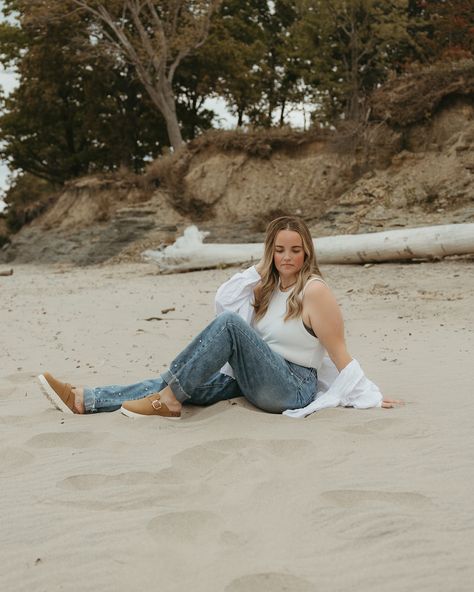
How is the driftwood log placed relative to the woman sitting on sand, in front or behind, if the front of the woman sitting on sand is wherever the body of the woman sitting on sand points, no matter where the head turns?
behind

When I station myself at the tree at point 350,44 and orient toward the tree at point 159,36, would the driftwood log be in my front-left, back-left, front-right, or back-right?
front-left

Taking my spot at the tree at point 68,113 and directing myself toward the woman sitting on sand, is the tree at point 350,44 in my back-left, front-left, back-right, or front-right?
front-left

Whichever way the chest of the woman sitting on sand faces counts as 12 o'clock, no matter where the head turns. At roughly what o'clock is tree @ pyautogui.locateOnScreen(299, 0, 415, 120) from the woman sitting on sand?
The tree is roughly at 5 o'clock from the woman sitting on sand.

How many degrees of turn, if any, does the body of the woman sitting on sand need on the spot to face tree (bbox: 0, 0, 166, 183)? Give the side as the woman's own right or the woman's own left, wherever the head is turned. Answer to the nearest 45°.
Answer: approximately 135° to the woman's own right

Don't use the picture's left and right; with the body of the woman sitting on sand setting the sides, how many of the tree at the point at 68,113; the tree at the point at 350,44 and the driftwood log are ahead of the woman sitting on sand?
0

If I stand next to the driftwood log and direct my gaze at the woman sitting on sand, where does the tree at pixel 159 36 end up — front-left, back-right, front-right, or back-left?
back-right

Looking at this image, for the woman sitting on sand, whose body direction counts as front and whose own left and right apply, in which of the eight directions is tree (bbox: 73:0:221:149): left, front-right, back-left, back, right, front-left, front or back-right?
back-right

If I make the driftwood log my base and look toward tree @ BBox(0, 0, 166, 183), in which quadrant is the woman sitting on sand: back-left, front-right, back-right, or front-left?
back-left

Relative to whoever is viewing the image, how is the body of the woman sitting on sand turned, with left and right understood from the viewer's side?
facing the viewer and to the left of the viewer
